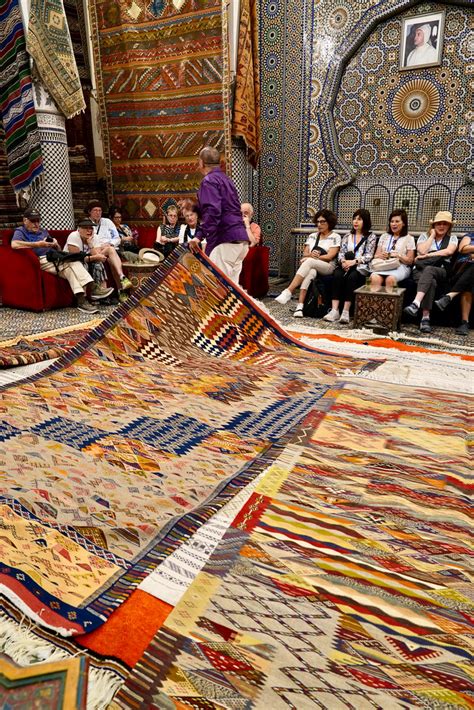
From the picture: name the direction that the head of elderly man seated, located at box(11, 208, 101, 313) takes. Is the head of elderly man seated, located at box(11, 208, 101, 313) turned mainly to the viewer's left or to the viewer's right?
to the viewer's right

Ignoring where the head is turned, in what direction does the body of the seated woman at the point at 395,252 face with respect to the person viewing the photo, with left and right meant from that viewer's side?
facing the viewer and to the left of the viewer

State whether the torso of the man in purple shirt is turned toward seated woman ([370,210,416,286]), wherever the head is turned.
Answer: no

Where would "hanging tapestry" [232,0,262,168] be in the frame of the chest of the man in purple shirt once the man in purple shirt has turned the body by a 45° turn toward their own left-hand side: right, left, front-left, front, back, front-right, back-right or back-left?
right

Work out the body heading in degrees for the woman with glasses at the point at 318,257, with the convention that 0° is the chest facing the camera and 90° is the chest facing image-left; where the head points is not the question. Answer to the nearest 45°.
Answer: approximately 45°

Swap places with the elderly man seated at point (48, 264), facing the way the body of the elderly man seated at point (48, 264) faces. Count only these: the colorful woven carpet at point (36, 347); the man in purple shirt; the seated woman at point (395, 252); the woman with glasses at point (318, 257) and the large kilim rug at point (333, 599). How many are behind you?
0

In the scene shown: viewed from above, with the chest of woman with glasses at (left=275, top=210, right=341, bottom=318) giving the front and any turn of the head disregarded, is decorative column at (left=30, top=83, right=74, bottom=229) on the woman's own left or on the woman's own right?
on the woman's own right

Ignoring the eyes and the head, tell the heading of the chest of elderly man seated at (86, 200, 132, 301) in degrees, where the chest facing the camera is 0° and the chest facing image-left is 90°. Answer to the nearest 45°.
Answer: approximately 315°

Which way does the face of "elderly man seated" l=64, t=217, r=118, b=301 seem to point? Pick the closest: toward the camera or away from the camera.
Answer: toward the camera

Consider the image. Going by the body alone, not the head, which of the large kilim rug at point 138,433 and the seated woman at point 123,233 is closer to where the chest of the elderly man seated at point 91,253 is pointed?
the large kilim rug

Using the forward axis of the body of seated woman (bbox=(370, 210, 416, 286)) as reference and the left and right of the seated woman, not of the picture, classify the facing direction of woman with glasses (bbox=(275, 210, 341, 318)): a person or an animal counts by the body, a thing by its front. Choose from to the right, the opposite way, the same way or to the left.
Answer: the same way

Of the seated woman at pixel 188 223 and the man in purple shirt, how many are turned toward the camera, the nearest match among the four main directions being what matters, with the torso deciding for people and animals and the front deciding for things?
1

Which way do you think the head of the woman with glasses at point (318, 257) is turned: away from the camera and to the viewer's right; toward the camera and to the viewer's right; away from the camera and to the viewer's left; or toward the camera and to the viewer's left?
toward the camera and to the viewer's left

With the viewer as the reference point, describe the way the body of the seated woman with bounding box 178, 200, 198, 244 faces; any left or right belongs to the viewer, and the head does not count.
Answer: facing the viewer

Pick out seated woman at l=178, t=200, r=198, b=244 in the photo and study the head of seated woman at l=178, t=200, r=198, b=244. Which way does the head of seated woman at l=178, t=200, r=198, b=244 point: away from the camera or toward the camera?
toward the camera

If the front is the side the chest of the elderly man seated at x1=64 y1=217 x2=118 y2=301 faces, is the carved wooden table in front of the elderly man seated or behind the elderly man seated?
in front

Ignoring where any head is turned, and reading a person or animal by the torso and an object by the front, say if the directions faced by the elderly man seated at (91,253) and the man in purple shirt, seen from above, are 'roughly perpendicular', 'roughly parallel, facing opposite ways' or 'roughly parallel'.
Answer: roughly parallel, facing opposite ways
